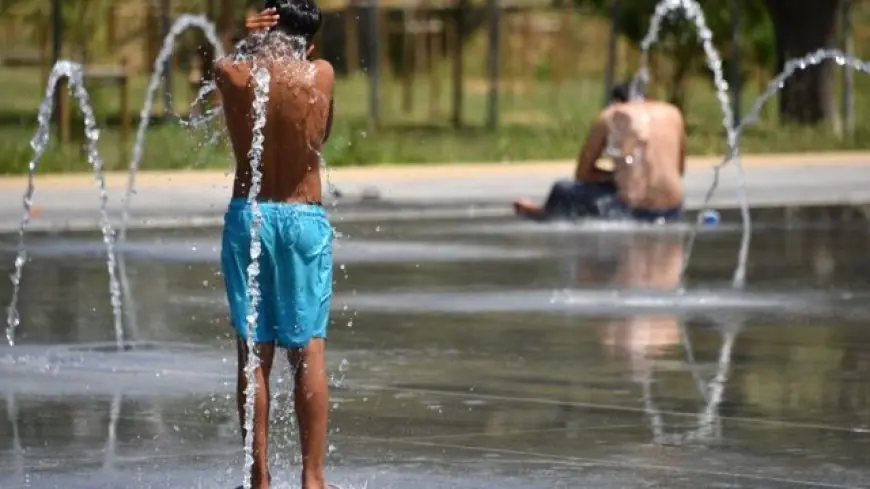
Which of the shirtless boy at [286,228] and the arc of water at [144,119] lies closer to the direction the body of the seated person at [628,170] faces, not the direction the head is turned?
the arc of water

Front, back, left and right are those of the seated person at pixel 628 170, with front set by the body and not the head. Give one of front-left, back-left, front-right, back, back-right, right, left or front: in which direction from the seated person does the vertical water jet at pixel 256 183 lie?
back-left

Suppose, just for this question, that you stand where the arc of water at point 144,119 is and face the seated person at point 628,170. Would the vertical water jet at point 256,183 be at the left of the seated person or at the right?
right

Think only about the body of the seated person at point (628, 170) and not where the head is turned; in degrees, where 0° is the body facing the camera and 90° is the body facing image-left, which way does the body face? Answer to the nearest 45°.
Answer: approximately 135°

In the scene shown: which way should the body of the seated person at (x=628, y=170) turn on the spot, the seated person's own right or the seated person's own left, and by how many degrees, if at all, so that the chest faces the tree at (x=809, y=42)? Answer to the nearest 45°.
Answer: approximately 45° to the seated person's own right

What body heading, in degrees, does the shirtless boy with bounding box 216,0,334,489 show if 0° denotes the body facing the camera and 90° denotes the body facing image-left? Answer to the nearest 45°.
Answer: approximately 180°
